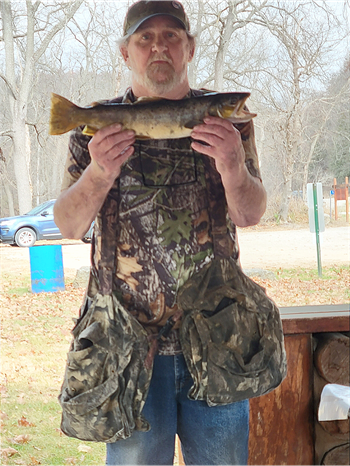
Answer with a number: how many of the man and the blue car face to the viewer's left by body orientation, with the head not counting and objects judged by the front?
1

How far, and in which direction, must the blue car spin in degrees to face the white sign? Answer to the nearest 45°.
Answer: approximately 180°

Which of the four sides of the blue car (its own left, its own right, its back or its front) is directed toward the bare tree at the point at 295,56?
back

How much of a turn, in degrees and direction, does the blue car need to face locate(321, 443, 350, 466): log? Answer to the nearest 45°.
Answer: approximately 135° to its left

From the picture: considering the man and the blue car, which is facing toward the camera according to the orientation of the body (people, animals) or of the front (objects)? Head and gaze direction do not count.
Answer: the man

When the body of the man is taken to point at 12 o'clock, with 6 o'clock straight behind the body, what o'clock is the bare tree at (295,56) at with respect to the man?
The bare tree is roughly at 7 o'clock from the man.

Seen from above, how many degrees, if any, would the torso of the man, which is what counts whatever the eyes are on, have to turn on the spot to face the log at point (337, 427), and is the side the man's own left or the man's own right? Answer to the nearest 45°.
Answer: approximately 135° to the man's own left

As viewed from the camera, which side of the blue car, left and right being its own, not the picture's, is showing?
left

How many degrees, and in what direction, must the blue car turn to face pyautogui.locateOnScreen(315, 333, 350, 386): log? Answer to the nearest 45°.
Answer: approximately 135° to its left

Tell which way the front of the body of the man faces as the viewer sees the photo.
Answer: toward the camera

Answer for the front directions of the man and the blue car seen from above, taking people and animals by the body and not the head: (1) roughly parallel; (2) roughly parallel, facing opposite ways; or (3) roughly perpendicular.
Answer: roughly perpendicular

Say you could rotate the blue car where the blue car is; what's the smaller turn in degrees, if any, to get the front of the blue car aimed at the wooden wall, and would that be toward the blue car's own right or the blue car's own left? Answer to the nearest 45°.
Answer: approximately 135° to the blue car's own left
